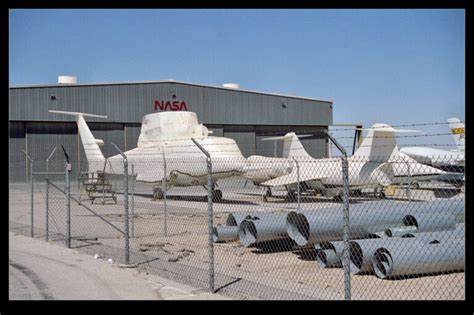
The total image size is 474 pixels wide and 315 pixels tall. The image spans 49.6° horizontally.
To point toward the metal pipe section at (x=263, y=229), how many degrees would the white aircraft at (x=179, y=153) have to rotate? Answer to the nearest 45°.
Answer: approximately 45° to its right

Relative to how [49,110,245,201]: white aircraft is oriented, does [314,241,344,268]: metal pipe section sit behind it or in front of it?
in front

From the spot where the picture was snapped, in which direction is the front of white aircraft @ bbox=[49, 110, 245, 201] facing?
facing the viewer and to the right of the viewer

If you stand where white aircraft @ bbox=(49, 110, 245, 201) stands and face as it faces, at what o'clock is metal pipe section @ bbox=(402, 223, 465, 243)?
The metal pipe section is roughly at 1 o'clock from the white aircraft.

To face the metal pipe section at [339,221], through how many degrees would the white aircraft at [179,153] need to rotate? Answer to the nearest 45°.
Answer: approximately 45° to its right
